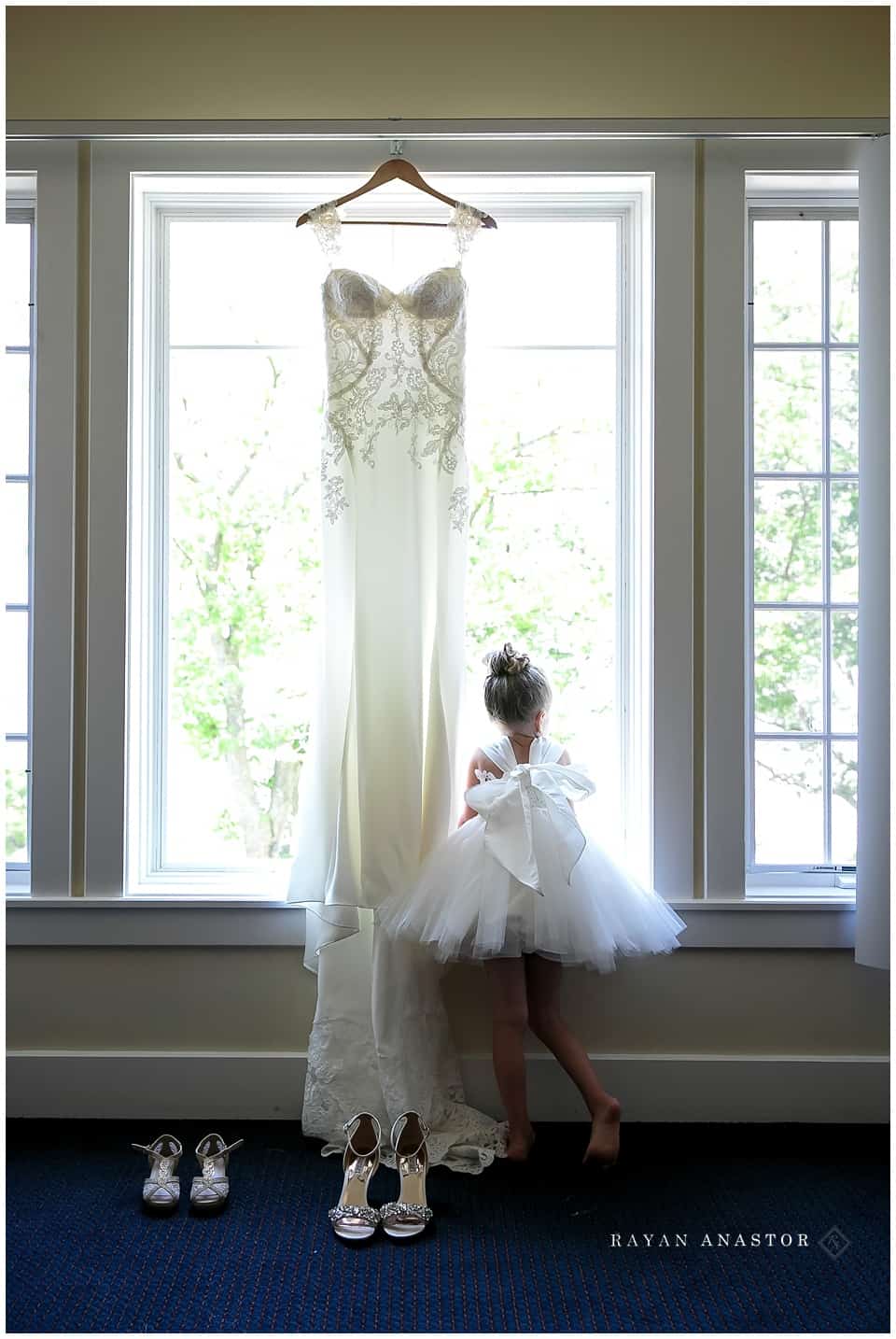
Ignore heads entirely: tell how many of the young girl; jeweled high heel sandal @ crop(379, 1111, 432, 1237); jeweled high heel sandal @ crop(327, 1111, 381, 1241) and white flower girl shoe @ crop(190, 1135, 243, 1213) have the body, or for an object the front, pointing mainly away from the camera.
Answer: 1

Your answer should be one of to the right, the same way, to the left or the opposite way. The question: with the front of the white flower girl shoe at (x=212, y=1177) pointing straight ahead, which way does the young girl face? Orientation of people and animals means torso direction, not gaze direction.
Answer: the opposite way

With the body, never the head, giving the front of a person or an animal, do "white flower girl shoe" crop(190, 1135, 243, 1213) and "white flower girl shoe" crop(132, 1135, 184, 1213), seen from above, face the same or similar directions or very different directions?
same or similar directions

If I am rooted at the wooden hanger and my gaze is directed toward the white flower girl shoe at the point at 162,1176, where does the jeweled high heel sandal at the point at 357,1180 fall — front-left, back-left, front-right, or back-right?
front-left

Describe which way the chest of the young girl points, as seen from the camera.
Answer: away from the camera

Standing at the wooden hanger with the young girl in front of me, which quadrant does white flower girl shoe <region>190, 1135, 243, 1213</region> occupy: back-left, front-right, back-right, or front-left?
back-right

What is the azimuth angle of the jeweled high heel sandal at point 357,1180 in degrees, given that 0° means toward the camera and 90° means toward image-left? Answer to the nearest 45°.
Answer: approximately 0°

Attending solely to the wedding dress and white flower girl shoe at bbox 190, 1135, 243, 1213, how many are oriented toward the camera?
2

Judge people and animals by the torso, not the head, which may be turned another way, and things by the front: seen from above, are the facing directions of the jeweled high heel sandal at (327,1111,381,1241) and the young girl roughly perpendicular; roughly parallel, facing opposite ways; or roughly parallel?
roughly parallel, facing opposite ways

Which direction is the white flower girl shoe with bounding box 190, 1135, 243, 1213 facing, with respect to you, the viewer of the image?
facing the viewer

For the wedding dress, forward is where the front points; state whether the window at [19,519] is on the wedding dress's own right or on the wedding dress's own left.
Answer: on the wedding dress's own right

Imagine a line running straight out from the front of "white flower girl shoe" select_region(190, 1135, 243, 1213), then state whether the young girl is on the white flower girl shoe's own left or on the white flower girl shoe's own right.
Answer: on the white flower girl shoe's own left
